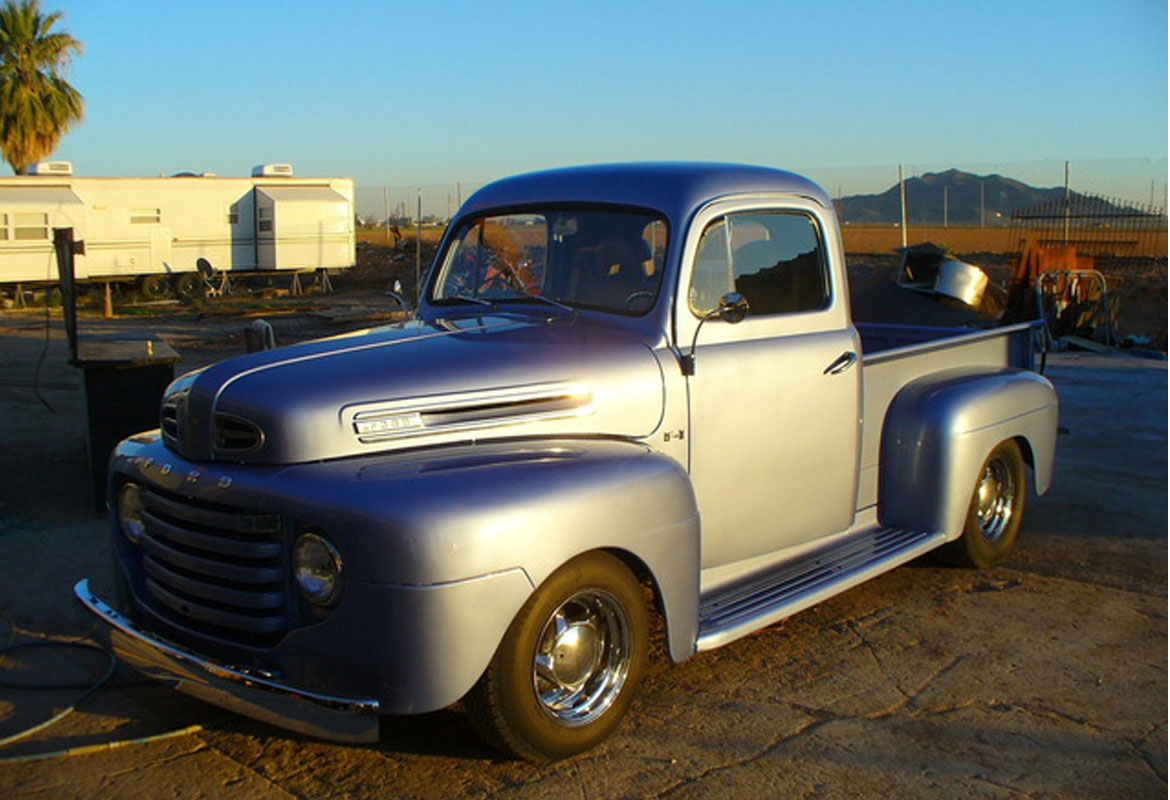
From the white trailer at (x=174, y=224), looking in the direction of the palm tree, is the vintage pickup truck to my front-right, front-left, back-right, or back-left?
back-left

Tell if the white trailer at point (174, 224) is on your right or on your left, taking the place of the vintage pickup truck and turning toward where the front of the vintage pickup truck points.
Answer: on your right

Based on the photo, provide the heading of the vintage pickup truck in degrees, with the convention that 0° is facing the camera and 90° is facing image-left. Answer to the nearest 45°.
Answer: approximately 45°

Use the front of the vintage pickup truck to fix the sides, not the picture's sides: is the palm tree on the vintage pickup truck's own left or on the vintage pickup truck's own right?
on the vintage pickup truck's own right
